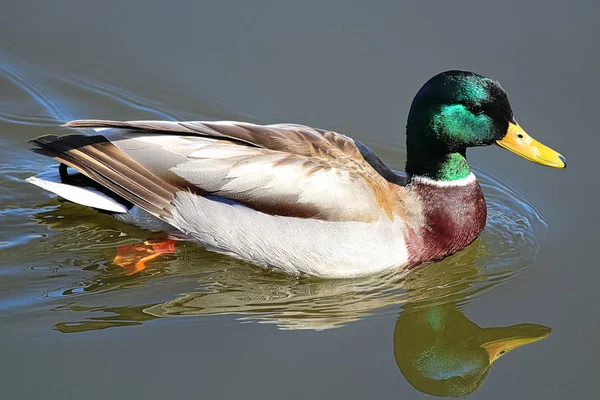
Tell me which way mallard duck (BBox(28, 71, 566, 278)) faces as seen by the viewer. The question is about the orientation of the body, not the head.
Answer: to the viewer's right
